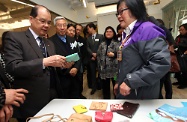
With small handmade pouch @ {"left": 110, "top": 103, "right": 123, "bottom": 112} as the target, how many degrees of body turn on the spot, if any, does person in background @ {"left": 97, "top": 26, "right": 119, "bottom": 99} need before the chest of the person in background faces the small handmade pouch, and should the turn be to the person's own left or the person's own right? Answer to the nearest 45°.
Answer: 0° — they already face it

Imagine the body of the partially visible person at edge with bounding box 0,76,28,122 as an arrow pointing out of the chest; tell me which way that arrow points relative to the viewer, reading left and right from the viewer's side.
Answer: facing to the right of the viewer

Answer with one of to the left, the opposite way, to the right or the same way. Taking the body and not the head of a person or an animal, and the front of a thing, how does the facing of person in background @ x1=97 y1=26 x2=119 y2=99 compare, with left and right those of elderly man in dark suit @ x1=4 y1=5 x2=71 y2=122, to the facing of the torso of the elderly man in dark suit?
to the right

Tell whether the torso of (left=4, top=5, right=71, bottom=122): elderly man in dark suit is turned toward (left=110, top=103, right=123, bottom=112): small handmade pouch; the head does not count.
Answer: yes

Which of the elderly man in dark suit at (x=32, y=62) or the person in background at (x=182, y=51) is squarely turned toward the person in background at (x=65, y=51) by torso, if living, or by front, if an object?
the person in background at (x=182, y=51)

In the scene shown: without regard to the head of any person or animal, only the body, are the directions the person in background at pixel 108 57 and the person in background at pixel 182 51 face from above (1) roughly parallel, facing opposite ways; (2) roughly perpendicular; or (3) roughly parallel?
roughly perpendicular

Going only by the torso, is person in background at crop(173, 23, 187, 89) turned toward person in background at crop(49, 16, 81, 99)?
yes

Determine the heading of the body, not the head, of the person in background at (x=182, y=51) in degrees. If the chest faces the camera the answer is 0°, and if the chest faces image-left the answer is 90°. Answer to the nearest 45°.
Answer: approximately 45°

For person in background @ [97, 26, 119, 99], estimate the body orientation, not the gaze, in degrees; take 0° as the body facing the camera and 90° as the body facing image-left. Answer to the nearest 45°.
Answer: approximately 0°
